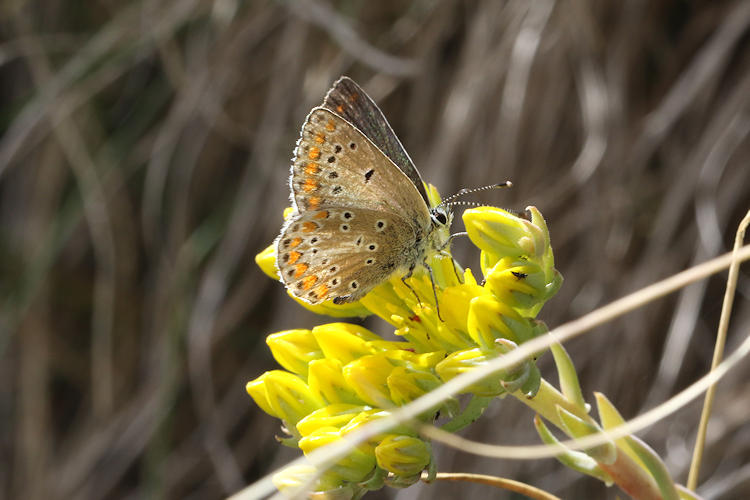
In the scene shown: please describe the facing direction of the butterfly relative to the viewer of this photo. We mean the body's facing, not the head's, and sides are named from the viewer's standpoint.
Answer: facing to the right of the viewer
